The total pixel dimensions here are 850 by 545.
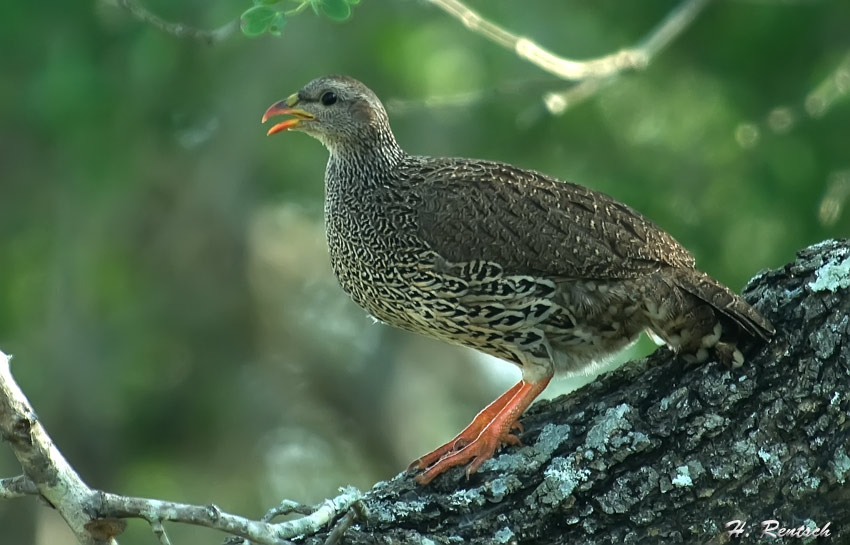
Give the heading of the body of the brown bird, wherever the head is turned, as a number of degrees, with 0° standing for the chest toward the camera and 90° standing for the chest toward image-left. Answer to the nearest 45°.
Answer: approximately 90°

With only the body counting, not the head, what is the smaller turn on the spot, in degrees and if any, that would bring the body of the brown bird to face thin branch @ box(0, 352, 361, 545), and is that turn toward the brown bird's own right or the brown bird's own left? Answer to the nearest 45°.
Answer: approximately 45° to the brown bird's own left

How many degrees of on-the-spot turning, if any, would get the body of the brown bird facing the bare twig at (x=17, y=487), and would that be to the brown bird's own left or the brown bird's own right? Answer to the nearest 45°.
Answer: approximately 45° to the brown bird's own left

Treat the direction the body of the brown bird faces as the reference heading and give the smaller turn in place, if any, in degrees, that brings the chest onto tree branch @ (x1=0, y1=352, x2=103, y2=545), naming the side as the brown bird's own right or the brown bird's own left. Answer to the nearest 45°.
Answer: approximately 45° to the brown bird's own left
